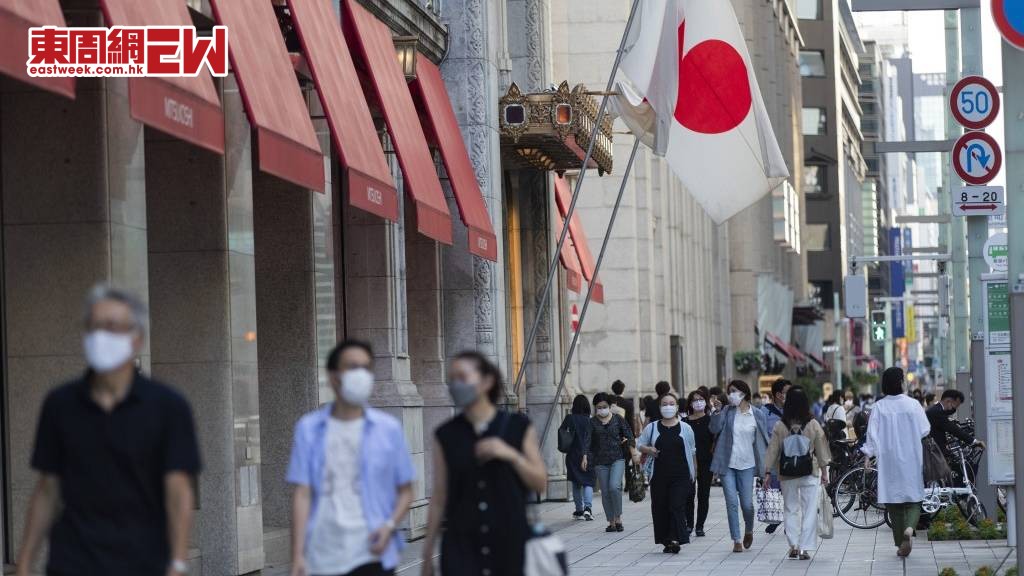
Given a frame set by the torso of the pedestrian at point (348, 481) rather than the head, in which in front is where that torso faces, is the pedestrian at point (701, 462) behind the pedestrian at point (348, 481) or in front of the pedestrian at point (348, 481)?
behind

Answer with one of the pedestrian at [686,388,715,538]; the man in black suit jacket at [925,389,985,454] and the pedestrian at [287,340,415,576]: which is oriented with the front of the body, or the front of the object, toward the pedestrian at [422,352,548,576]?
the pedestrian at [686,388,715,538]

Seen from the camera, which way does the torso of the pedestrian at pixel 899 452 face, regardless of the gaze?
away from the camera

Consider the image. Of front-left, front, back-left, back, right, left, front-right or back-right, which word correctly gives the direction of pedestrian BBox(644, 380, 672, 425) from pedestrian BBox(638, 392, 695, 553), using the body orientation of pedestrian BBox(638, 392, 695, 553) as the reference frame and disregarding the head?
back

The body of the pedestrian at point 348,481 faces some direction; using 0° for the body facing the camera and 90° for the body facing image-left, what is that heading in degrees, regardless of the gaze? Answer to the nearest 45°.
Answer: approximately 0°

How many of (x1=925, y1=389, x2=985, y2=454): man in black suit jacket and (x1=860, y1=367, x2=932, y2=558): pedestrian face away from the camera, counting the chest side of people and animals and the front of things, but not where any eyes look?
1

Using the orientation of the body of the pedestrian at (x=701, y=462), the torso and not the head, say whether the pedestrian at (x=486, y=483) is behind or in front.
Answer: in front

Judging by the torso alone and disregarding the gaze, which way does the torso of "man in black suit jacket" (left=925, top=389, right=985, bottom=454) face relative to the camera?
to the viewer's right
